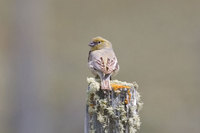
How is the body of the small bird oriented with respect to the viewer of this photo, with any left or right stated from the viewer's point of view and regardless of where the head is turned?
facing away from the viewer
